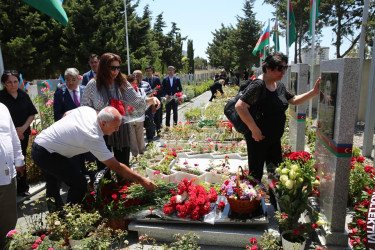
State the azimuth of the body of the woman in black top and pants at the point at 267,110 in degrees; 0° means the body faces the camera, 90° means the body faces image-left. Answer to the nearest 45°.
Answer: approximately 315°

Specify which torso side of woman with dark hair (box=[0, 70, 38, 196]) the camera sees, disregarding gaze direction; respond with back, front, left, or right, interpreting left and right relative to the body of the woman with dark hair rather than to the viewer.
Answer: front

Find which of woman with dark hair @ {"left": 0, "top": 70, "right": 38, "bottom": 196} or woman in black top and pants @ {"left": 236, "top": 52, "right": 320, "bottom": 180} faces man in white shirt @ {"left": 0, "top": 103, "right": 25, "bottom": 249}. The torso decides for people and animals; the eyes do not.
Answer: the woman with dark hair

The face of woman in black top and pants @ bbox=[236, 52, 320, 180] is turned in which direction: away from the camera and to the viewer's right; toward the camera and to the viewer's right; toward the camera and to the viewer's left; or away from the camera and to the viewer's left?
toward the camera and to the viewer's right

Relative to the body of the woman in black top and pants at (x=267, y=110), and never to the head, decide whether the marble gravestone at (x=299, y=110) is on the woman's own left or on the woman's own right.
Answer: on the woman's own left

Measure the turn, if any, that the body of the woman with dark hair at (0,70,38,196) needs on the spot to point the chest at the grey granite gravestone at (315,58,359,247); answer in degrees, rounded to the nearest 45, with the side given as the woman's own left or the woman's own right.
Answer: approximately 45° to the woman's own left

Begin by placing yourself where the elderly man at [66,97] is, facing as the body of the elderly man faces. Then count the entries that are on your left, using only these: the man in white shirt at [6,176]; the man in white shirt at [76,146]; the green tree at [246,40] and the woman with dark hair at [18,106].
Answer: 1

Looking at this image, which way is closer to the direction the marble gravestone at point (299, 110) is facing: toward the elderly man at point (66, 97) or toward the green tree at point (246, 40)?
the elderly man

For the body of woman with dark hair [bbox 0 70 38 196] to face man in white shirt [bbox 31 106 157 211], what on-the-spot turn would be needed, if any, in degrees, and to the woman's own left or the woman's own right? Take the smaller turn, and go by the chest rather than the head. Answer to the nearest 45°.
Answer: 0° — they already face them

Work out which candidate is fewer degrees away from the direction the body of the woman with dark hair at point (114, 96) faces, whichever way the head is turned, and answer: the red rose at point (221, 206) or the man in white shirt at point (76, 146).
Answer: the red rose

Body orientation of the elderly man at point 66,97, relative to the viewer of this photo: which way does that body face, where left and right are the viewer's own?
facing the viewer and to the right of the viewer

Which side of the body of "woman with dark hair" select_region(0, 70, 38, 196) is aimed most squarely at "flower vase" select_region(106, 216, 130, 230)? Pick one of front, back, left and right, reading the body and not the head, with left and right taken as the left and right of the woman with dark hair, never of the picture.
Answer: front

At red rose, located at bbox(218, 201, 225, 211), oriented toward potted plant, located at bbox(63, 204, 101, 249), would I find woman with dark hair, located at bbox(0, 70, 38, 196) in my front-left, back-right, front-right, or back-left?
front-right

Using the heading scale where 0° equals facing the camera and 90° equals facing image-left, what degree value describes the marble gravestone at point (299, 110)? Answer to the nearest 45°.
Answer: approximately 45°
